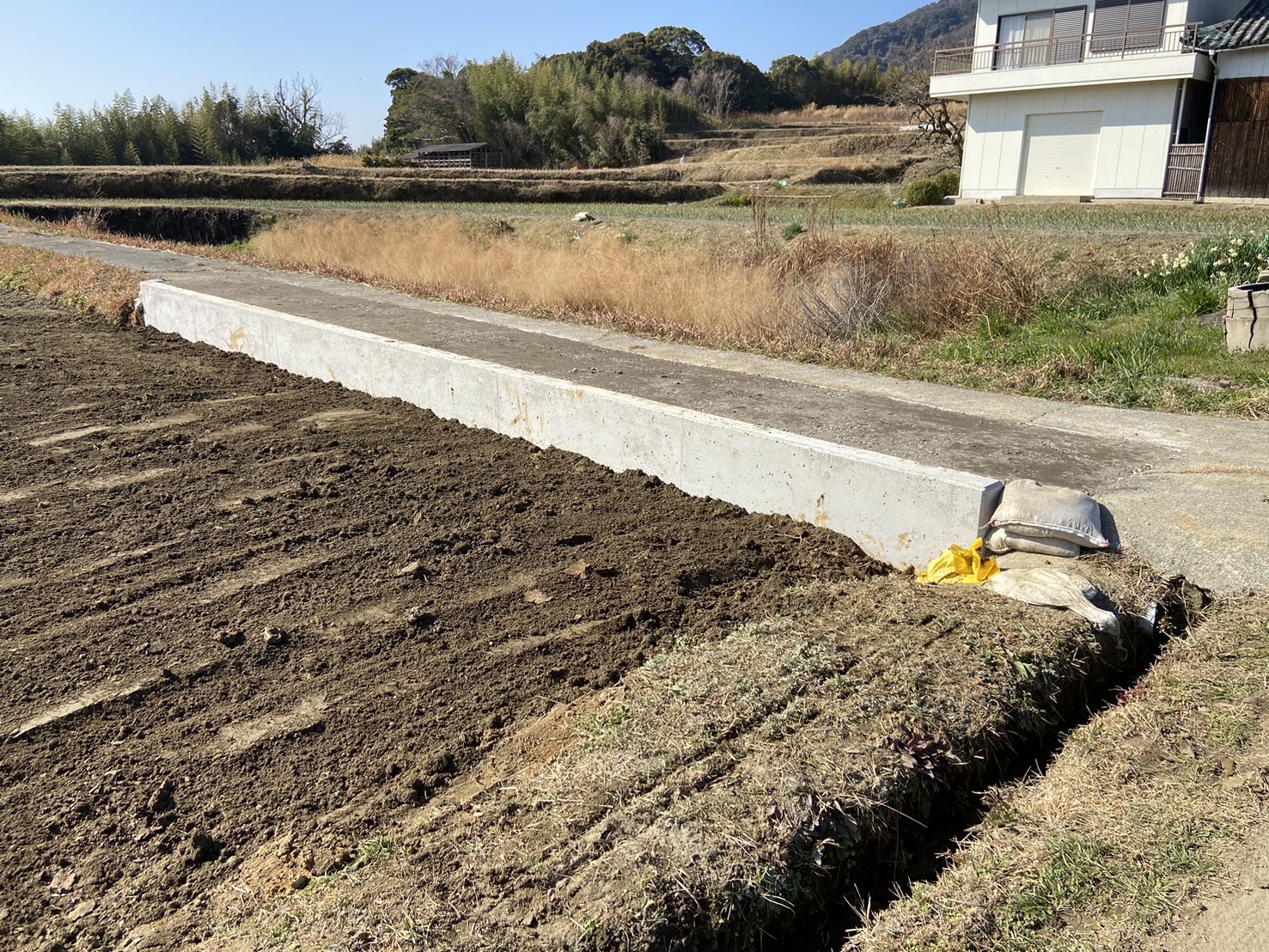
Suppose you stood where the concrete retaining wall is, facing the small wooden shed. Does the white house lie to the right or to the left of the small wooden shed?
right

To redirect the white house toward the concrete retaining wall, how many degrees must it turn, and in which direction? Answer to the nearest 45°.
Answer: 0° — it already faces it

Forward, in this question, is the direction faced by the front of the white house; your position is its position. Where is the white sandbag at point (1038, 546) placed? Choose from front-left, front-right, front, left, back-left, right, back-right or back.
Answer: front

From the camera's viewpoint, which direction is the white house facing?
toward the camera

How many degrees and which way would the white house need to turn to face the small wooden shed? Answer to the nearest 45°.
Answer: approximately 135° to its right

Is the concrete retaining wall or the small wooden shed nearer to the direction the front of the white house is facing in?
the concrete retaining wall

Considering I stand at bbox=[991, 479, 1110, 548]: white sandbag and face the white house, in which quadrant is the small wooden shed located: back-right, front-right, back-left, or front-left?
front-left

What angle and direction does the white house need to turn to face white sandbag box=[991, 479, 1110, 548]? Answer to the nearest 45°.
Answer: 0° — it already faces it

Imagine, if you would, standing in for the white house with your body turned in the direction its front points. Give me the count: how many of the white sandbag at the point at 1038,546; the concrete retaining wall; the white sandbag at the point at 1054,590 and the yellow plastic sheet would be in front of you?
4
